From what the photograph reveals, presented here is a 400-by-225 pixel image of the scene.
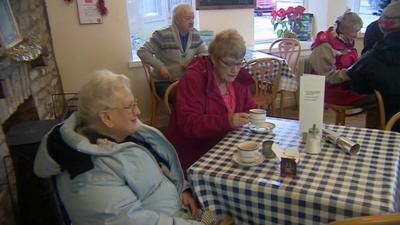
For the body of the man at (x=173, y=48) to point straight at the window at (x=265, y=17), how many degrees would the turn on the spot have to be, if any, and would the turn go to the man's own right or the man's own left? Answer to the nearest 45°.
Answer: approximately 90° to the man's own left

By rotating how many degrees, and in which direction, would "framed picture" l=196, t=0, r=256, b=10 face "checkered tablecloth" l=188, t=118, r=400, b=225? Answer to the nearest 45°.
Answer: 0° — it already faces it

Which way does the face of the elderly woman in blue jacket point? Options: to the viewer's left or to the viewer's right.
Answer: to the viewer's right

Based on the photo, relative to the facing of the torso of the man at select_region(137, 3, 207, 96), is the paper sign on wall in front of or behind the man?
behind

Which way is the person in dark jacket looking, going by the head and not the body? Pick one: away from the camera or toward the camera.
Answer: away from the camera

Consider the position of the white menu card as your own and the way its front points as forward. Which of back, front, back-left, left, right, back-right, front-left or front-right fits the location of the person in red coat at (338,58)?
back

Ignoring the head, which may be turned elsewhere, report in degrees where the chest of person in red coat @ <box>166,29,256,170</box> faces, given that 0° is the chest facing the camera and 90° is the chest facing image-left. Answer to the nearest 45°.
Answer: approximately 315°

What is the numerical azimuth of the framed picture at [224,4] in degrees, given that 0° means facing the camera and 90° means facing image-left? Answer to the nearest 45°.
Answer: approximately 0°

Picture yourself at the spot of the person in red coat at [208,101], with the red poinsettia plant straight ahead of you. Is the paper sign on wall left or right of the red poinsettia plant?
left

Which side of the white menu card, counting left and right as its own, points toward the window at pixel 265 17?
back

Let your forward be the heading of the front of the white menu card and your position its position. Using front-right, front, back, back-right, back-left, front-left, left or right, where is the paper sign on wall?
back-right
